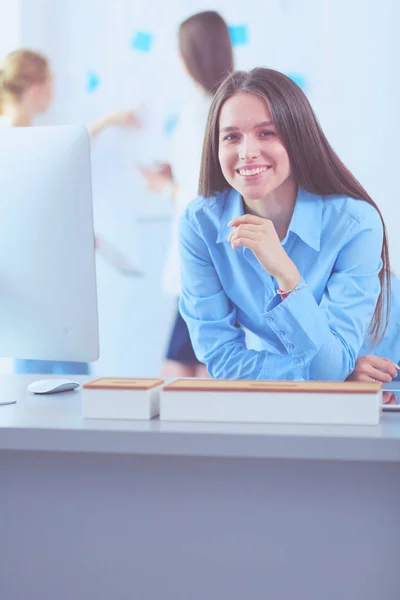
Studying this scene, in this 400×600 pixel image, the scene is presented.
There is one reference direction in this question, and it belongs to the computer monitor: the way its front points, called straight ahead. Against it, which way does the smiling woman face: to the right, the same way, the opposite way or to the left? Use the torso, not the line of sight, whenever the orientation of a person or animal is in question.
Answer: the opposite way

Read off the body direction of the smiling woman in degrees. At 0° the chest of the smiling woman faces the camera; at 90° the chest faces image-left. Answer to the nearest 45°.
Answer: approximately 0°

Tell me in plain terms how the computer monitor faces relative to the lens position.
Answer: facing away from the viewer

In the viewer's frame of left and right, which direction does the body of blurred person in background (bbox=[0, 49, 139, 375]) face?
facing away from the viewer and to the right of the viewer

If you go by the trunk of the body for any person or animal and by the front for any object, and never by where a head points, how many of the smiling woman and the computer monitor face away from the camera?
1

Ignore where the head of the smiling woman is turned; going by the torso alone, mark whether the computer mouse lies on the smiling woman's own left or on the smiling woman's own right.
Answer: on the smiling woman's own right

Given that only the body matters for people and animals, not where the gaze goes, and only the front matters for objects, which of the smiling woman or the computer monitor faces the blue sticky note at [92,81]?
the computer monitor

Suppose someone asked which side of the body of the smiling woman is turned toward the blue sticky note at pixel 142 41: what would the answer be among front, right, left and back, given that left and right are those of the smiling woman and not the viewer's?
back

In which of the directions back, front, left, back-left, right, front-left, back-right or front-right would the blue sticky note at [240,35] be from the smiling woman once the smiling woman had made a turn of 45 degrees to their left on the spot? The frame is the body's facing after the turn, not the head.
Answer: back-left

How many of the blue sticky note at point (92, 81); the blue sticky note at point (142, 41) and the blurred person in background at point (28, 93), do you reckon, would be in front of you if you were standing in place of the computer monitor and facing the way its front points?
3

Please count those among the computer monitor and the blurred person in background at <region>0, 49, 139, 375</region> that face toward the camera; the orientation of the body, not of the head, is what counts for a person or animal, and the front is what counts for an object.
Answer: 0

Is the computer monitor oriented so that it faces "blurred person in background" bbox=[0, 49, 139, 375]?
yes
